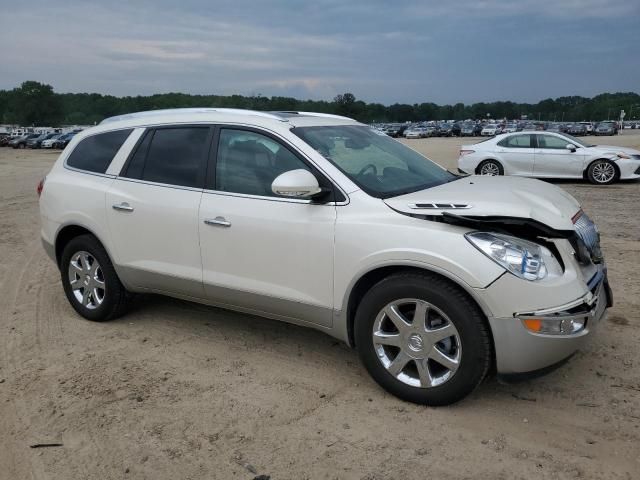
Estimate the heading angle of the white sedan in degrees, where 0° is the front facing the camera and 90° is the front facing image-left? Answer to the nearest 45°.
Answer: approximately 270°

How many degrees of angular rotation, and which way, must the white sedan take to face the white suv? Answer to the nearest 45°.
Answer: approximately 90° to its right

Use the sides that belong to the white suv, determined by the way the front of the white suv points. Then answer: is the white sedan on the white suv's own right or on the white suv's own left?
on the white suv's own left

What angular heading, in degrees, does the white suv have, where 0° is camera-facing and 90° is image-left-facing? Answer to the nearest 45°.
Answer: approximately 315°
